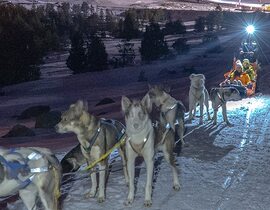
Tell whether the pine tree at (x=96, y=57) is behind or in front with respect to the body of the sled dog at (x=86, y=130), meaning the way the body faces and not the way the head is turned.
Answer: behind

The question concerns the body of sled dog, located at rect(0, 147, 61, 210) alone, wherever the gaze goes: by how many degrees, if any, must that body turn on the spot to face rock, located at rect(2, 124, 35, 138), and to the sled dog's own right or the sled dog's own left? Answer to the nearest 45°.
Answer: approximately 90° to the sled dog's own right

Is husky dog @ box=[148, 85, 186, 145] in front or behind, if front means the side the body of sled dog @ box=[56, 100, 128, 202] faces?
behind

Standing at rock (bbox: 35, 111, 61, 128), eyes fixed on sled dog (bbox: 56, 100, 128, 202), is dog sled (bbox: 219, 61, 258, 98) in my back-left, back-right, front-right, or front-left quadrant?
front-left

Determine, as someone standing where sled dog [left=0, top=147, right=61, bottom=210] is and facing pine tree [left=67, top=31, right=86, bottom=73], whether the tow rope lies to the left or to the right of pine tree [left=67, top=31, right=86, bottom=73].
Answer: right

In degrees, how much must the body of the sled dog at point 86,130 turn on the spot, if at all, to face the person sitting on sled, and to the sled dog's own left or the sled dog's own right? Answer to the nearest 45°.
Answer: approximately 180°

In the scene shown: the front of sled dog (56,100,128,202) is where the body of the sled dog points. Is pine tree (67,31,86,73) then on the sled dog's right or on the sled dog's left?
on the sled dog's right

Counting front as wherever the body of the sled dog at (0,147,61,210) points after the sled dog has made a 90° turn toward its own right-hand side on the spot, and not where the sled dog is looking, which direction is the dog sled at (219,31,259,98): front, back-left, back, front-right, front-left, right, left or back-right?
front-right

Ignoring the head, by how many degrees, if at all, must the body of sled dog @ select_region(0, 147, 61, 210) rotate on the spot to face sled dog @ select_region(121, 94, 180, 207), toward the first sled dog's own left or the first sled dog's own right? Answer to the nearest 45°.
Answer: approximately 135° to the first sled dog's own right

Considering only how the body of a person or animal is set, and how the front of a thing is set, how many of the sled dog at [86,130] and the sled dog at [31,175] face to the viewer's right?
0

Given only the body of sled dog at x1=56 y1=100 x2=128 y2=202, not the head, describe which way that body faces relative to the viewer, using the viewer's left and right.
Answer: facing the viewer and to the left of the viewer

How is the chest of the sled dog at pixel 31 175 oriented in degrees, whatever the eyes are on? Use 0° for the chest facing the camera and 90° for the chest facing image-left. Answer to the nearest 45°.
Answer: approximately 90°
